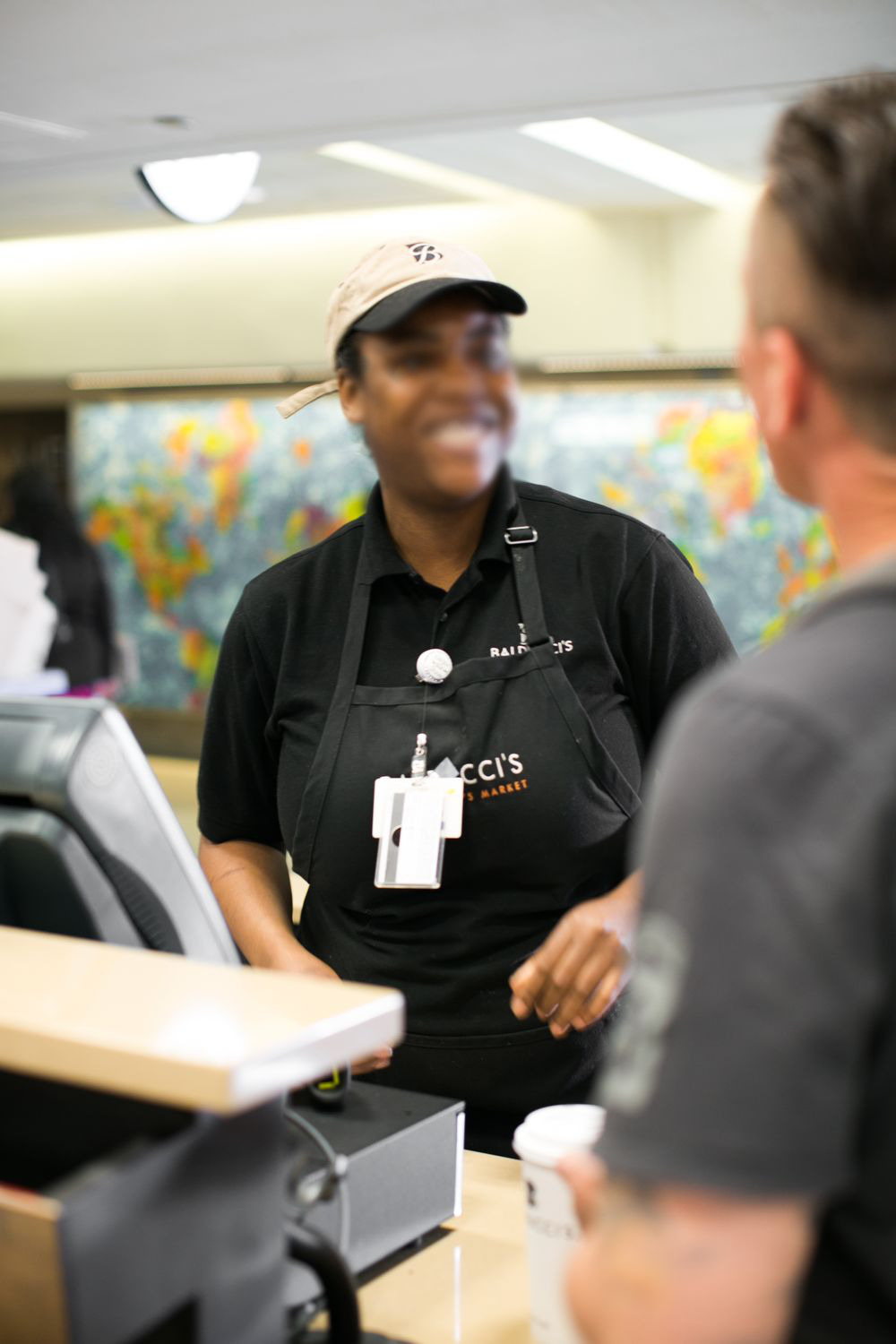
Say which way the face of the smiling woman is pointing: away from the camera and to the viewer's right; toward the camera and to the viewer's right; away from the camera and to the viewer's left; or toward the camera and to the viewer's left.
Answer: toward the camera and to the viewer's right

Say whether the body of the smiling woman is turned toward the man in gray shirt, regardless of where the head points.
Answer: yes

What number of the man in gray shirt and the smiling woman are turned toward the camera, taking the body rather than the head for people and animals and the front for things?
1

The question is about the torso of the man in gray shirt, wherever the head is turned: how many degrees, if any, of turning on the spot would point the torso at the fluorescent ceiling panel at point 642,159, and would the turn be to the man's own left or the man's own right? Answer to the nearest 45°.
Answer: approximately 45° to the man's own right

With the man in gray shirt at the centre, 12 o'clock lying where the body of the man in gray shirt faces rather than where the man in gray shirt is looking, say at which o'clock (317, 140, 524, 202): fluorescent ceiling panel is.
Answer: The fluorescent ceiling panel is roughly at 1 o'clock from the man in gray shirt.

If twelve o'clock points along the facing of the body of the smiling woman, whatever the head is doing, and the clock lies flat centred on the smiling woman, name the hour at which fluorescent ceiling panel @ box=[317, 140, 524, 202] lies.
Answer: The fluorescent ceiling panel is roughly at 6 o'clock from the smiling woman.

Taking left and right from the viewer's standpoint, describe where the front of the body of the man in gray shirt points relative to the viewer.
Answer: facing away from the viewer and to the left of the viewer

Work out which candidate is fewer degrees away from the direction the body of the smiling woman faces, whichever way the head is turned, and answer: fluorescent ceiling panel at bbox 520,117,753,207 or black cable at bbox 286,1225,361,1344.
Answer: the black cable

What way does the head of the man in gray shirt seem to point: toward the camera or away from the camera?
away from the camera

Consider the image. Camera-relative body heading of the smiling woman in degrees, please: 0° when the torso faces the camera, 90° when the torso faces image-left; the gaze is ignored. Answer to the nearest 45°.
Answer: approximately 0°
